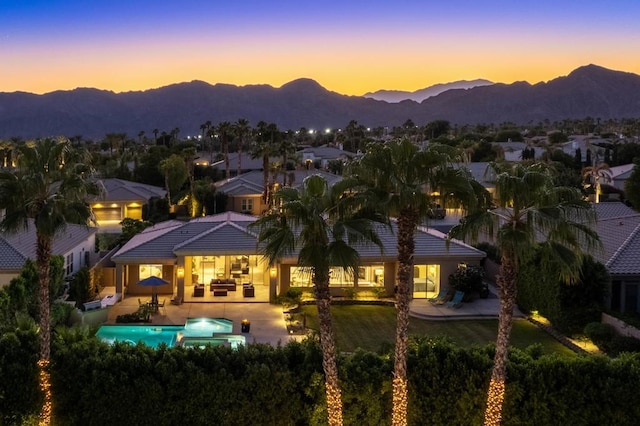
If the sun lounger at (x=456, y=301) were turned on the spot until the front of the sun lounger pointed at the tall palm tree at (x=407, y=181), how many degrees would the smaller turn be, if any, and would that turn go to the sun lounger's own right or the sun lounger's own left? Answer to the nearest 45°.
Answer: approximately 45° to the sun lounger's own left

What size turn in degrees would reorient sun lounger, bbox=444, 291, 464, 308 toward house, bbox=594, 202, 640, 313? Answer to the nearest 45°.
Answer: approximately 90° to its left

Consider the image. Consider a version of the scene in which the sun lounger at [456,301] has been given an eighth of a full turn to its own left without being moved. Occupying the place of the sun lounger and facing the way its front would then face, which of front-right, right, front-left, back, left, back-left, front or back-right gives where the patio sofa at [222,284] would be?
right

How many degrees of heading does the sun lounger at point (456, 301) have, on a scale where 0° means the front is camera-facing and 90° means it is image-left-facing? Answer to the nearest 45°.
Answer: approximately 45°

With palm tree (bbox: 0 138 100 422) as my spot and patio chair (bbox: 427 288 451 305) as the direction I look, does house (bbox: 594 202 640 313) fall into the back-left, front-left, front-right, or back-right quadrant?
front-right

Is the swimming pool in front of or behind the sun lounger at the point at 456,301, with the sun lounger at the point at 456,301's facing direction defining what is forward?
in front

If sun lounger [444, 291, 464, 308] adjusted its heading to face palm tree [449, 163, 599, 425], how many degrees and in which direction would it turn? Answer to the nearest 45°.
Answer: approximately 45° to its left

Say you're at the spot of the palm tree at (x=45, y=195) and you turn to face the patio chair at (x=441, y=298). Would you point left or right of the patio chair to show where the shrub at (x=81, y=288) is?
left

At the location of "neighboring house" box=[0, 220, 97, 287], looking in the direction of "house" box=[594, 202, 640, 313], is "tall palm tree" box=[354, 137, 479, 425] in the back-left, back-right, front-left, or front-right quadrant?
front-right

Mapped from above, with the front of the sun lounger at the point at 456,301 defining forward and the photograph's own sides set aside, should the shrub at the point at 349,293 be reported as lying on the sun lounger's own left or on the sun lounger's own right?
on the sun lounger's own right

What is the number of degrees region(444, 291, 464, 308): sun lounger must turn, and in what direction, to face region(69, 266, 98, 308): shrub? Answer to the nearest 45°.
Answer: approximately 45° to its right

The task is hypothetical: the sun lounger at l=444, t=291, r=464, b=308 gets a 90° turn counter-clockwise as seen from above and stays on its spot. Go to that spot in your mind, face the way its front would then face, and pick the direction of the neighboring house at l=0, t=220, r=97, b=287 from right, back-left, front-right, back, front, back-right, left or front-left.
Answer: back-right

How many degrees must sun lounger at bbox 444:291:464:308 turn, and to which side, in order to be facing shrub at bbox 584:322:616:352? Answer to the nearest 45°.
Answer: approximately 90° to its left

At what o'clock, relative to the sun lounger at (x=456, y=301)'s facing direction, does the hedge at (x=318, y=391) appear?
The hedge is roughly at 11 o'clock from the sun lounger.
